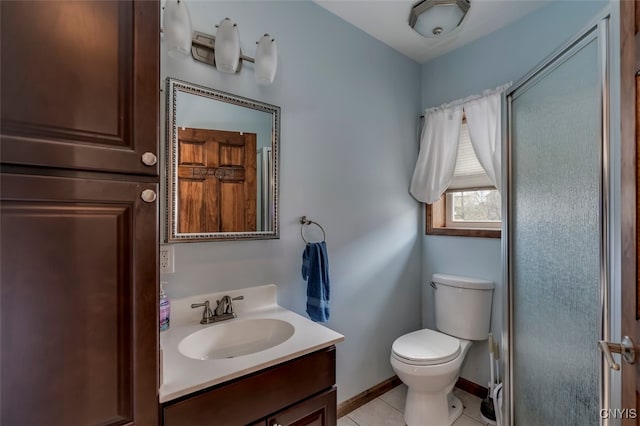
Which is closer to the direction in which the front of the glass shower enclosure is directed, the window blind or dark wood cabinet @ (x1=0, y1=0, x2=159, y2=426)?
the dark wood cabinet

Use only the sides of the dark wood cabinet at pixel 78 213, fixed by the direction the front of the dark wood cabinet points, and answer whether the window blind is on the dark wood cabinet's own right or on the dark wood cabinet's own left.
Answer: on the dark wood cabinet's own left

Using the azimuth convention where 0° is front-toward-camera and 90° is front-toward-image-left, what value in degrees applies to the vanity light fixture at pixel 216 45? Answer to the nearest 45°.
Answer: approximately 315°

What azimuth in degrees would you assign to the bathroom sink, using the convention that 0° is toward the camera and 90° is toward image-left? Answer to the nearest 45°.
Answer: approximately 315°

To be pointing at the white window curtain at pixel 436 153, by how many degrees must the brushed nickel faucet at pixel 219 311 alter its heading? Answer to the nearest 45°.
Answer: approximately 45° to its left

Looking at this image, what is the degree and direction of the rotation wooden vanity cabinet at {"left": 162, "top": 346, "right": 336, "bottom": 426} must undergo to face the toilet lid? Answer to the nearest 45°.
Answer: approximately 90° to its left

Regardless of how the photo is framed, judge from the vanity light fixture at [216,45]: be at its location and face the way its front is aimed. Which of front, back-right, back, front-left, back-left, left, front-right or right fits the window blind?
front-left

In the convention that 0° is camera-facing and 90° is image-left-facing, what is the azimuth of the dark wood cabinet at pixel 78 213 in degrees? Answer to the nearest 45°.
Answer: approximately 315°

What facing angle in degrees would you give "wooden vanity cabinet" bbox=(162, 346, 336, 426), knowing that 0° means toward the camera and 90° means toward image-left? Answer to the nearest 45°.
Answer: approximately 315°

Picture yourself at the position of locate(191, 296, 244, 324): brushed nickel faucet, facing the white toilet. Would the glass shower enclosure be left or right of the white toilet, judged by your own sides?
right
